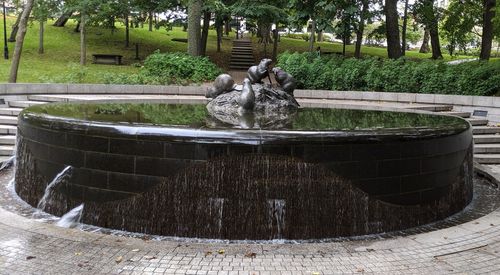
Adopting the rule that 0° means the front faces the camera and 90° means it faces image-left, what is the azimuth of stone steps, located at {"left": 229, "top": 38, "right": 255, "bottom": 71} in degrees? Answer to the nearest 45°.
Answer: approximately 0°

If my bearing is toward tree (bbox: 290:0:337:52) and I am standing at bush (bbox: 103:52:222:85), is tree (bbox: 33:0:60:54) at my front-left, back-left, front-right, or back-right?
front-left
